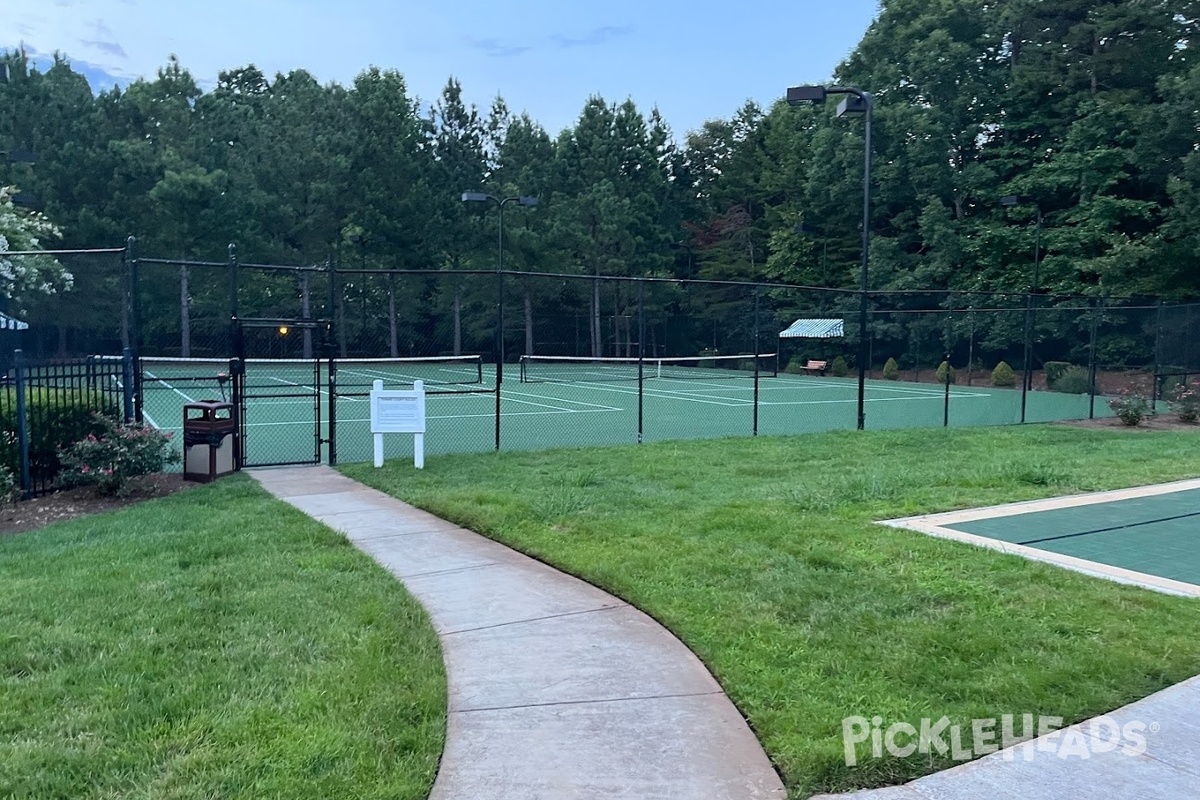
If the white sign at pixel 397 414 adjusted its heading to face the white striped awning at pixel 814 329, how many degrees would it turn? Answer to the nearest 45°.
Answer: approximately 135° to its left

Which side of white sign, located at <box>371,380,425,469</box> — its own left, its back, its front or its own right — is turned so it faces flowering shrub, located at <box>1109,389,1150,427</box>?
left

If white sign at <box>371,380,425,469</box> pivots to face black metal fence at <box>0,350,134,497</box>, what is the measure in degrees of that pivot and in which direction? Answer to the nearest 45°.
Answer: approximately 90° to its right

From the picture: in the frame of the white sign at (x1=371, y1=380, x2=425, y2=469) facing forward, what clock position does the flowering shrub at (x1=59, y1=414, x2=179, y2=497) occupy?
The flowering shrub is roughly at 2 o'clock from the white sign.

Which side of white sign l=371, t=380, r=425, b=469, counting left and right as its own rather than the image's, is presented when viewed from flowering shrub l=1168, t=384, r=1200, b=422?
left

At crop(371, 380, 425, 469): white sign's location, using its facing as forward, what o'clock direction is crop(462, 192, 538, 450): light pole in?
The light pole is roughly at 7 o'clock from the white sign.

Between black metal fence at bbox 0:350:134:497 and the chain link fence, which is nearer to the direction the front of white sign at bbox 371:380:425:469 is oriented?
the black metal fence

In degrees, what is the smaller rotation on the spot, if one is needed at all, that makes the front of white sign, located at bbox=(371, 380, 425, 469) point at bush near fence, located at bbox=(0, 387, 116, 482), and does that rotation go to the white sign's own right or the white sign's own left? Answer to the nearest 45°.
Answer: approximately 90° to the white sign's own right

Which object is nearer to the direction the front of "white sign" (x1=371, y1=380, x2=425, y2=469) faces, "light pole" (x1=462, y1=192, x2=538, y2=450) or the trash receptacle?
the trash receptacle

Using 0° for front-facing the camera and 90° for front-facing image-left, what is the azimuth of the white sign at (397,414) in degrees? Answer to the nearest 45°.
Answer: approximately 0°
